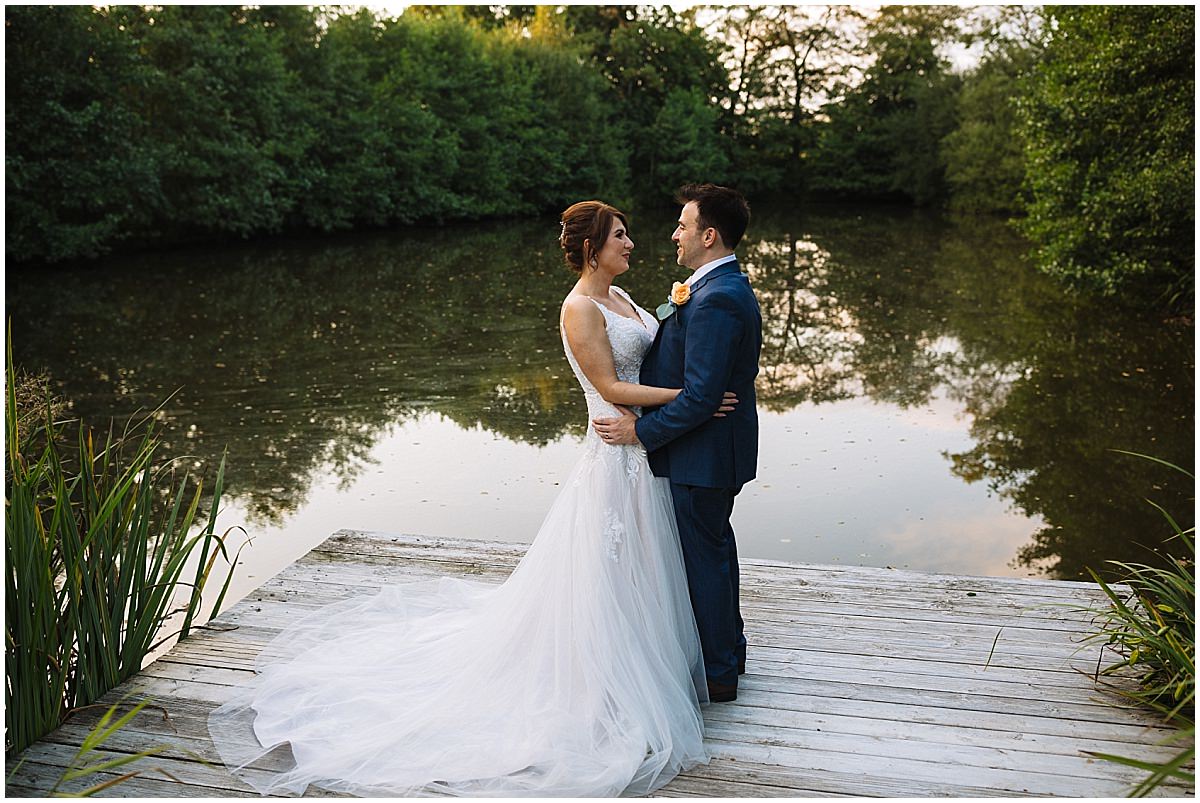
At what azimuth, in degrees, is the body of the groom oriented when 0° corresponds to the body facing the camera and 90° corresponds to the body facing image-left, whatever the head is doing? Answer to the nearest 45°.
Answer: approximately 90°

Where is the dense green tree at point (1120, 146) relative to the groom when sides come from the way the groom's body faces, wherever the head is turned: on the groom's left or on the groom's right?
on the groom's right

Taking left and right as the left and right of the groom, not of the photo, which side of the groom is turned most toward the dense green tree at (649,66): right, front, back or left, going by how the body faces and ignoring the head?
right

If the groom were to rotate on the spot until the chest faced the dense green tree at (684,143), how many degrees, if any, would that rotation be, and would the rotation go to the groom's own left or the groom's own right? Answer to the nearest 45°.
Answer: approximately 90° to the groom's own right

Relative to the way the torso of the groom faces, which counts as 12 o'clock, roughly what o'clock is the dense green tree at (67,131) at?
The dense green tree is roughly at 2 o'clock from the groom.

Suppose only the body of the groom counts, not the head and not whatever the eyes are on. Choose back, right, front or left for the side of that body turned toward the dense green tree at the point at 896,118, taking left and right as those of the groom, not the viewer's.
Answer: right
